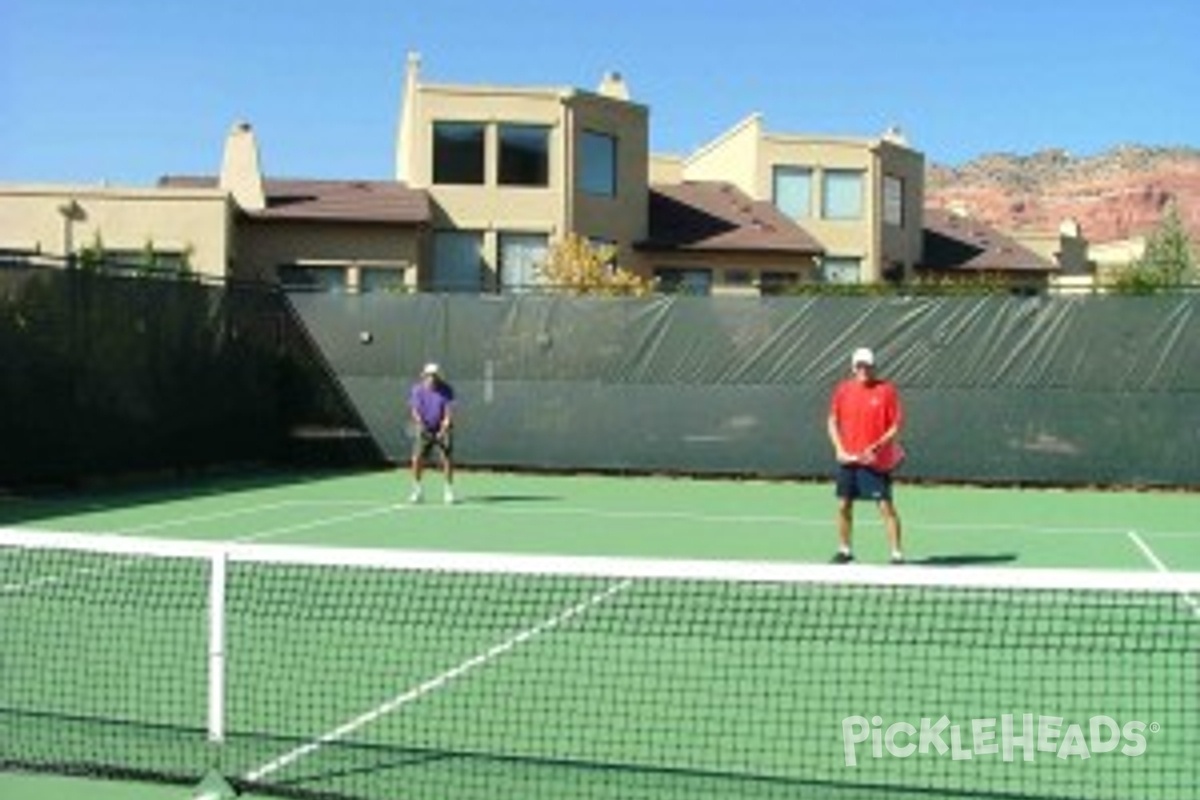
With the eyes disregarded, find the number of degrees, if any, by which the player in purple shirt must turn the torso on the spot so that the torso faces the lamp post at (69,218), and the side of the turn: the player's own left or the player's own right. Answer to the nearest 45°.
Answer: approximately 135° to the player's own right

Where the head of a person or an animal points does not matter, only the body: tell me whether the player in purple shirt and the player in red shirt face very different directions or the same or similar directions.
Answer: same or similar directions

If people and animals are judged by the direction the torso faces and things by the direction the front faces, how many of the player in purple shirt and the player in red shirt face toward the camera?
2

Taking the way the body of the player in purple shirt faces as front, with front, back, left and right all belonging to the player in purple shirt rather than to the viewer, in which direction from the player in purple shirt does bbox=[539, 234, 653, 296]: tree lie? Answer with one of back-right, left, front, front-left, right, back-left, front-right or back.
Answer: back

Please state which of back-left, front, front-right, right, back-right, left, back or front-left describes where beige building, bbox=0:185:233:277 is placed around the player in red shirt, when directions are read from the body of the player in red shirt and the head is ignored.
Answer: back-right

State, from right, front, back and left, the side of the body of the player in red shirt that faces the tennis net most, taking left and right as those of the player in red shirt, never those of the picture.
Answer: front

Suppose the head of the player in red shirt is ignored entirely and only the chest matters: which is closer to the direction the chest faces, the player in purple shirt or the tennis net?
the tennis net

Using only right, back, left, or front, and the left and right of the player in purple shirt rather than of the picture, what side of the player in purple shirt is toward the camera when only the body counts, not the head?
front

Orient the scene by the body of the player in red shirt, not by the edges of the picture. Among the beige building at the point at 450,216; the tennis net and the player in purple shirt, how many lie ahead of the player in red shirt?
1

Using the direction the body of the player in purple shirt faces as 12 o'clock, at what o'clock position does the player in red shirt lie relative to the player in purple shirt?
The player in red shirt is roughly at 11 o'clock from the player in purple shirt.

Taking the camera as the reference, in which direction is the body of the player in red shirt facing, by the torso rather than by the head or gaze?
toward the camera

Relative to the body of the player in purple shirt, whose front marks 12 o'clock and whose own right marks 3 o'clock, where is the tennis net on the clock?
The tennis net is roughly at 12 o'clock from the player in purple shirt.

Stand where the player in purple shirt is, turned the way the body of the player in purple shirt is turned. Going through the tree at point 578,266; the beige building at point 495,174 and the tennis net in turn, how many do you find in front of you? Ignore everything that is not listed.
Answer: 1
